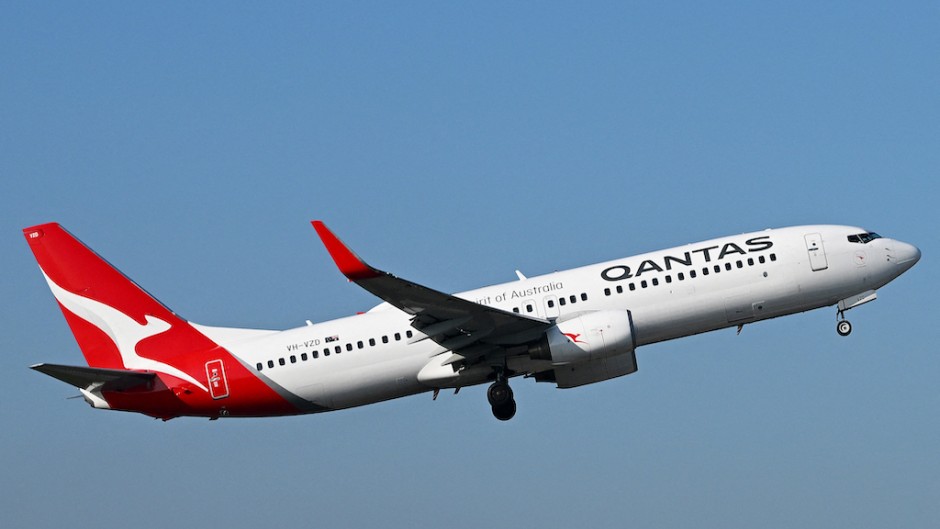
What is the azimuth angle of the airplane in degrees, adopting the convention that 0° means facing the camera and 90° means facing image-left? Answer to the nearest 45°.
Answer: approximately 270°
